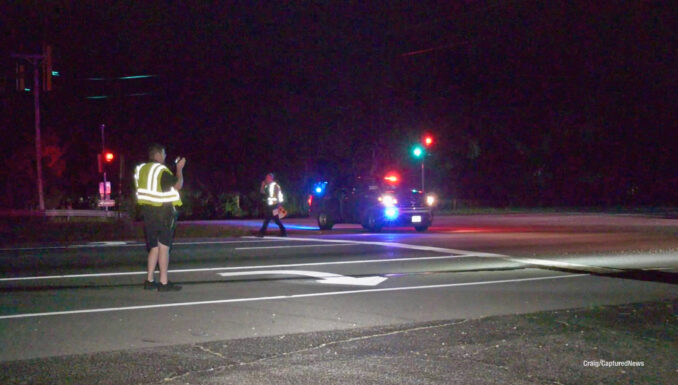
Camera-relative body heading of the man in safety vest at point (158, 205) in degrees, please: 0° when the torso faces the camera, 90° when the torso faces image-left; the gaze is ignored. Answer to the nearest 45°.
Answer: approximately 225°

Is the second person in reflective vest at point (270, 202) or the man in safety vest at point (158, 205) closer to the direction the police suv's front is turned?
the man in safety vest

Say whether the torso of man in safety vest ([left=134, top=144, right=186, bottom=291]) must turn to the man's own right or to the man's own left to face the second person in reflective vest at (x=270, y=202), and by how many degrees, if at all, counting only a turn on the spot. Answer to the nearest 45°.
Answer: approximately 45° to the man's own left

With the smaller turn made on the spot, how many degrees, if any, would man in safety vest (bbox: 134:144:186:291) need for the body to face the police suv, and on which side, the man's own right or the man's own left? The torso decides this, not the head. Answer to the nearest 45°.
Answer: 0° — they already face it

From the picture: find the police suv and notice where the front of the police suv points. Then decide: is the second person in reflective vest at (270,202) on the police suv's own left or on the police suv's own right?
on the police suv's own right
